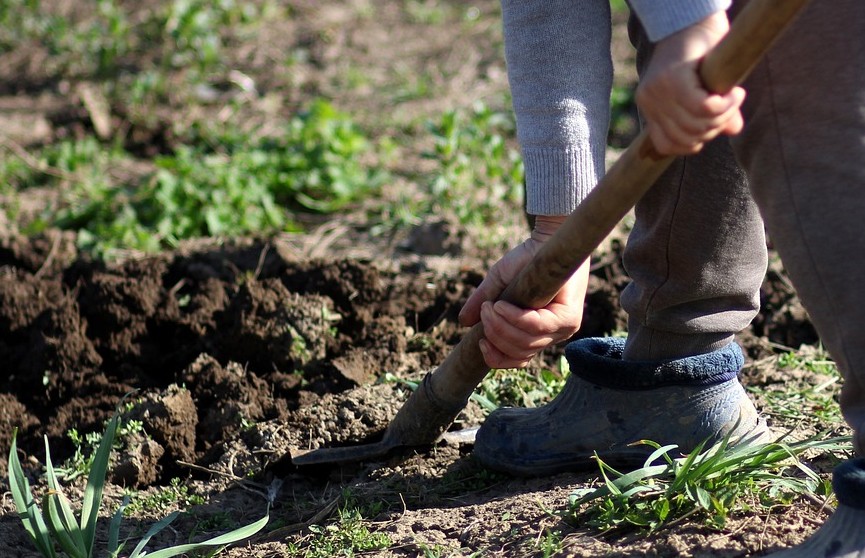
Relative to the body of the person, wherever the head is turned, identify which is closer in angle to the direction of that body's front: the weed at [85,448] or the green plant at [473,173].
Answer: the weed

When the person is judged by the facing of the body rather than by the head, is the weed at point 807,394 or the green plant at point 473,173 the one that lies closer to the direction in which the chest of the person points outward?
the green plant

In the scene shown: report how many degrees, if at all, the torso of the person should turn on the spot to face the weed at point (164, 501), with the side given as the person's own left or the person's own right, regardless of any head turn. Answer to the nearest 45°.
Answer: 0° — they already face it

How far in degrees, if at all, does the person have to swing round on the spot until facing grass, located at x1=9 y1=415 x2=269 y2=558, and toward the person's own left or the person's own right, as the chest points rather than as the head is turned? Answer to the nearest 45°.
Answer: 0° — they already face it

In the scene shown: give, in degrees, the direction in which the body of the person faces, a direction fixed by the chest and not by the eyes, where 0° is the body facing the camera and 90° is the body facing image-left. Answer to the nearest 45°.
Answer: approximately 90°

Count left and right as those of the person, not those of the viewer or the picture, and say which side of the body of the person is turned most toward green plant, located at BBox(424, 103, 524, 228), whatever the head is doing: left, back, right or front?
right

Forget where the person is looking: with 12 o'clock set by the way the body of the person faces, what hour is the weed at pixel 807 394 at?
The weed is roughly at 4 o'clock from the person.
